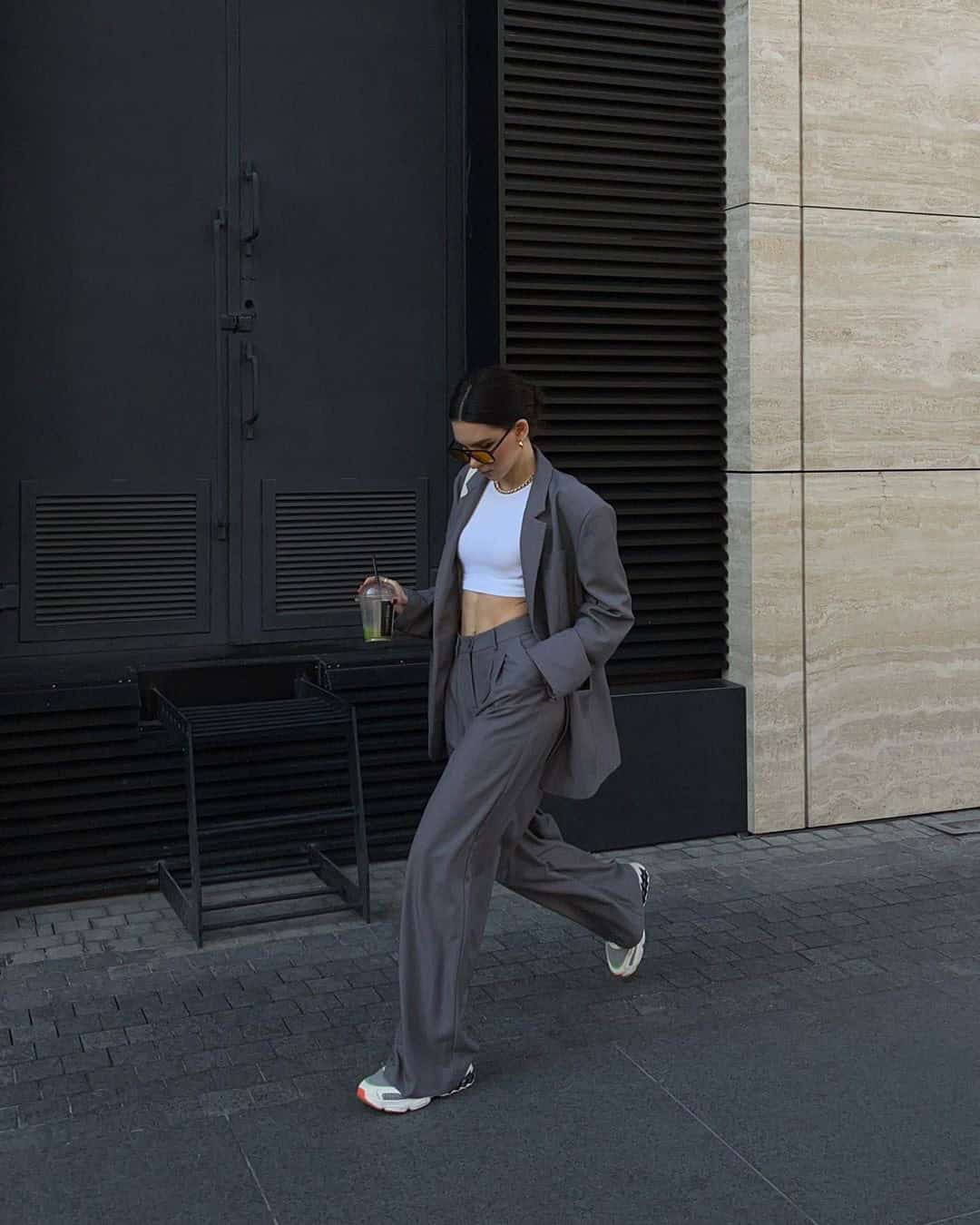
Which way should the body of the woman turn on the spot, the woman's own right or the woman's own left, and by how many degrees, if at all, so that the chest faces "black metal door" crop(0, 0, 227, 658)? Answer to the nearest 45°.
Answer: approximately 90° to the woman's own right

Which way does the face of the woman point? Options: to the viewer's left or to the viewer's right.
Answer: to the viewer's left

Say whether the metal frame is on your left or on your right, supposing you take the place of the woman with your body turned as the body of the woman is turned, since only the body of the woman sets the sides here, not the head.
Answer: on your right

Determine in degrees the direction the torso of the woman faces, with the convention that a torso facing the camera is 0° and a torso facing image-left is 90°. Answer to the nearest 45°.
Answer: approximately 45°

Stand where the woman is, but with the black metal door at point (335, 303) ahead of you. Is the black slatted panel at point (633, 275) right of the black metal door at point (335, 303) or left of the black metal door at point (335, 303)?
right
